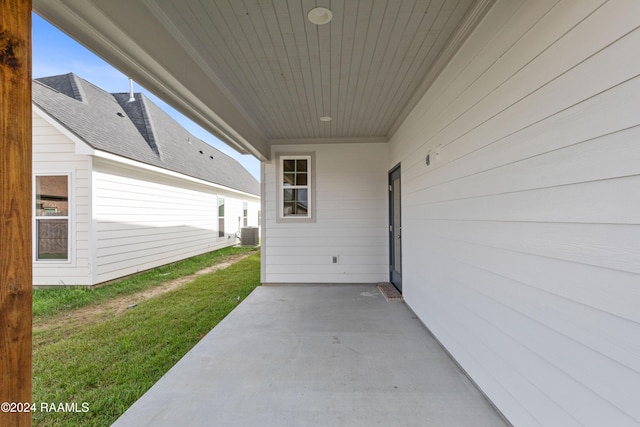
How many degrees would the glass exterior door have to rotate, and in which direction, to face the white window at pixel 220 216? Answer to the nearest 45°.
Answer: approximately 45° to its right

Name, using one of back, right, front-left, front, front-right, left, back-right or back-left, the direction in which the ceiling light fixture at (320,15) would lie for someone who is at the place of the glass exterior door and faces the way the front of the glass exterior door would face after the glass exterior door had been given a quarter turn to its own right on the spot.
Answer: back

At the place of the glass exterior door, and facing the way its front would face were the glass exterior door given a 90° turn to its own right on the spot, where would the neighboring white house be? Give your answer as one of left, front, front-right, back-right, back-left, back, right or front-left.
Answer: left

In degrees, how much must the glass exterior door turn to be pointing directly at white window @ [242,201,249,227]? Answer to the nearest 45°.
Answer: approximately 45° to its right

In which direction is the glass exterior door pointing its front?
to the viewer's left
